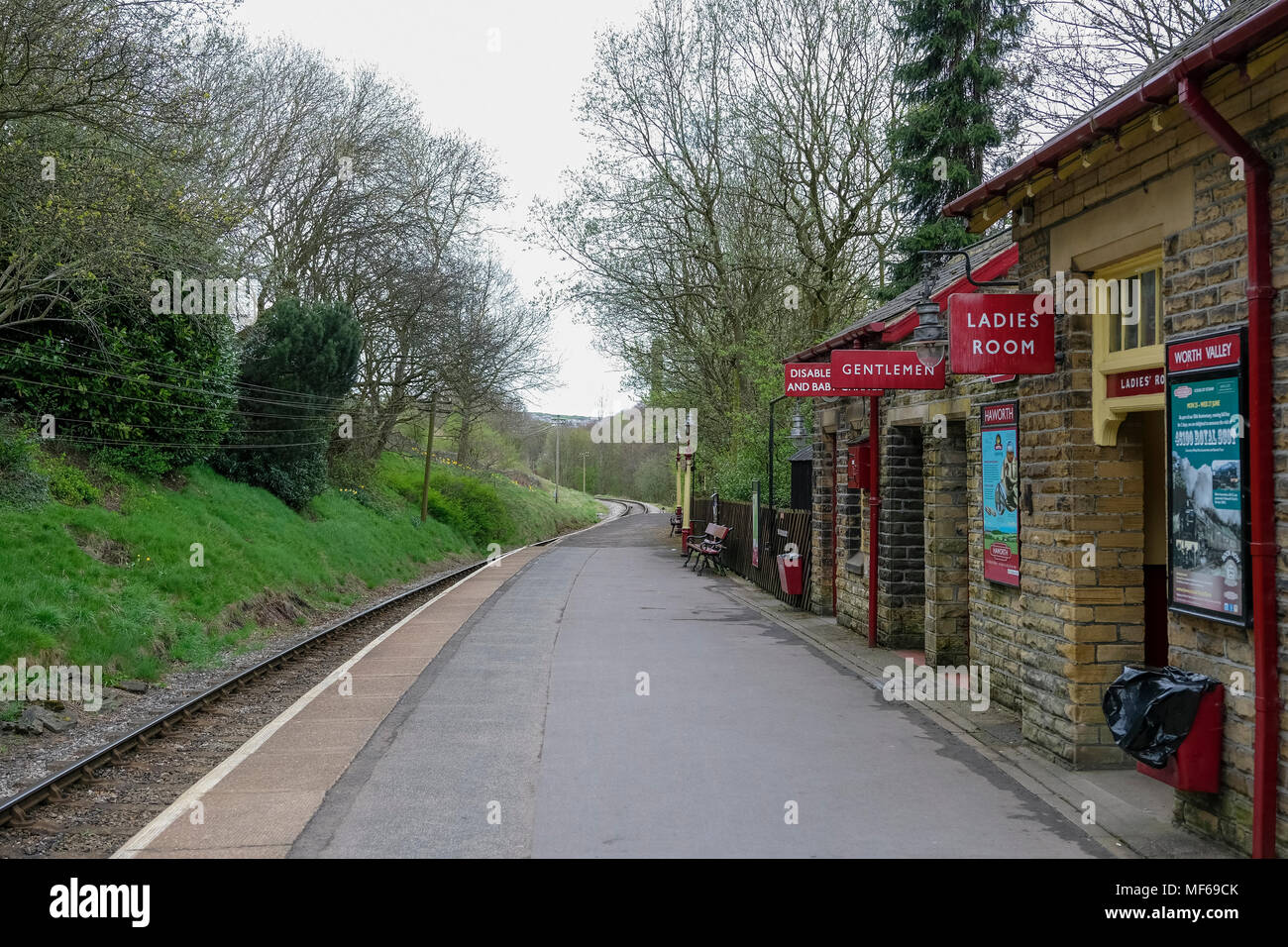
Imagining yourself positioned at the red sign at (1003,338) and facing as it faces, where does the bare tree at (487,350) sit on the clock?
The bare tree is roughly at 5 o'clock from the red sign.

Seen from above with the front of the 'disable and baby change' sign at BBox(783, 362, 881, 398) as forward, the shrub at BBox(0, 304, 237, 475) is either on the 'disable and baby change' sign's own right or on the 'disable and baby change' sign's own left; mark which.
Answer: on the 'disable and baby change' sign's own right

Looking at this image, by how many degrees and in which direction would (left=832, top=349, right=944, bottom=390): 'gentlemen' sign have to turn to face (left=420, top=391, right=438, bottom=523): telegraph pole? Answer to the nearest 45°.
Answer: approximately 135° to its right

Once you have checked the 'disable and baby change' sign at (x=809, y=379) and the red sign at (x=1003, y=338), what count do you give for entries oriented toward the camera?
2

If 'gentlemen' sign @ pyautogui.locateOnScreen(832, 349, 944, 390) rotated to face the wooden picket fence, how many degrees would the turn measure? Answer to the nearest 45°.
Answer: approximately 180°

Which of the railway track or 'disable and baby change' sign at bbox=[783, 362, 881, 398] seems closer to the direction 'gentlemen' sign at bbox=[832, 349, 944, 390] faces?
the railway track

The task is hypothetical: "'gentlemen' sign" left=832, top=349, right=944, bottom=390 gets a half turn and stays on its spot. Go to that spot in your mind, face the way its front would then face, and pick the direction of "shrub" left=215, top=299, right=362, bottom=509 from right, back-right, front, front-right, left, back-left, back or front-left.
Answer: front-left

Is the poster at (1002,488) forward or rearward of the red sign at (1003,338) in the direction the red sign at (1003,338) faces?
rearward

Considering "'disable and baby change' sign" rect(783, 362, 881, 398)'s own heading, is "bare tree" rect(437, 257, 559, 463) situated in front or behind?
behind

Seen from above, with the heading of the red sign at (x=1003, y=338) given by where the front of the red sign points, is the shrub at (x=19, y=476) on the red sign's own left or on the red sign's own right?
on the red sign's own right

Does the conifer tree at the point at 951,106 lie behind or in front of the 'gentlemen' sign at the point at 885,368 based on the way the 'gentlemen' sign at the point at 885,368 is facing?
behind

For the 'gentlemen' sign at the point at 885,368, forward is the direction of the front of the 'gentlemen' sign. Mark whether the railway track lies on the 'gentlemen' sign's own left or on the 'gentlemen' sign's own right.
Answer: on the 'gentlemen' sign's own right
